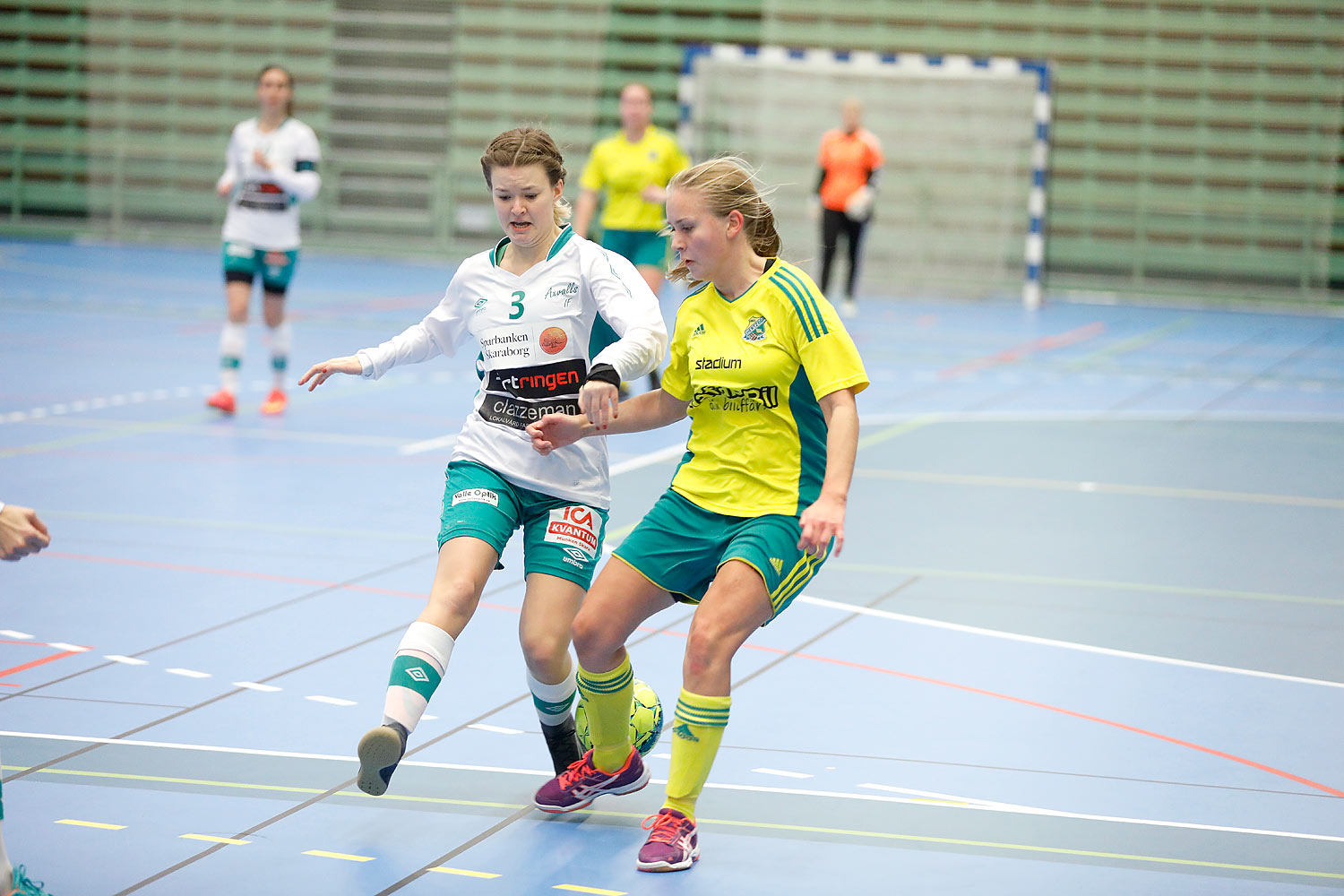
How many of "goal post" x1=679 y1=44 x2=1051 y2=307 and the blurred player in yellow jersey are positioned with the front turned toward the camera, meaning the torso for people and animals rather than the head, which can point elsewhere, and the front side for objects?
2

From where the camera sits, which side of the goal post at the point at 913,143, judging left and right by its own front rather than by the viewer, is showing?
front

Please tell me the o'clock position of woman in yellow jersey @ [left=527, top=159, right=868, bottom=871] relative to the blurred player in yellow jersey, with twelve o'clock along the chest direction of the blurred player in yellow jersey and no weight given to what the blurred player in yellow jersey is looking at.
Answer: The woman in yellow jersey is roughly at 12 o'clock from the blurred player in yellow jersey.

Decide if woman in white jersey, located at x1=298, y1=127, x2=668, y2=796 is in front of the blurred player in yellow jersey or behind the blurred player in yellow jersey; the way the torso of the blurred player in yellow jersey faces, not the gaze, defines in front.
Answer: in front

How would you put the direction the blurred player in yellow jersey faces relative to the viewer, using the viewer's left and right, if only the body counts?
facing the viewer

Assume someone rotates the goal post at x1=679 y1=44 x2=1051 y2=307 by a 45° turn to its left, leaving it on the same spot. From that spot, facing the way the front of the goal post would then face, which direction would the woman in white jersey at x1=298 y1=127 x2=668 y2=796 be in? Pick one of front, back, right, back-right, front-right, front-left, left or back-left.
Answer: front-right

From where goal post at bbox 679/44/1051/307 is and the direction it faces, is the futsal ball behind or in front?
in front

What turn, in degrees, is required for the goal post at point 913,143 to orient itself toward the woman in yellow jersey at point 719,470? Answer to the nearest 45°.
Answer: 0° — it already faces them

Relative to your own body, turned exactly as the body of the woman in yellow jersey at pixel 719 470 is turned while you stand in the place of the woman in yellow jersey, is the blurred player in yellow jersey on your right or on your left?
on your right

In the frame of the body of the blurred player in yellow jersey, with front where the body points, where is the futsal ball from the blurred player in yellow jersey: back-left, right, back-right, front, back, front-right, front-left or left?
front

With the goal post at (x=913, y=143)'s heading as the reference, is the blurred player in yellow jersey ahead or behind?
ahead

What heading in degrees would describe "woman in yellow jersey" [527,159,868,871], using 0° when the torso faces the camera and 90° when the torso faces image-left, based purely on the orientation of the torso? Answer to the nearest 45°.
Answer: approximately 45°
